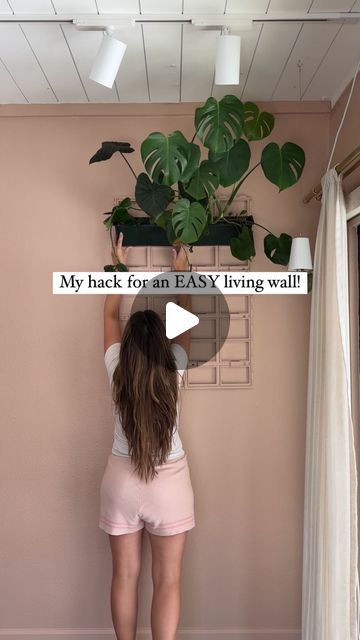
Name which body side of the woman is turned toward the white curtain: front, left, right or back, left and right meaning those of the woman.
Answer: right

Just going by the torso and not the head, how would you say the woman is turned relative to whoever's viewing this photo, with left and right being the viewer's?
facing away from the viewer

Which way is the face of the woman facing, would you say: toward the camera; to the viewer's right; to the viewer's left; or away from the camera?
away from the camera
